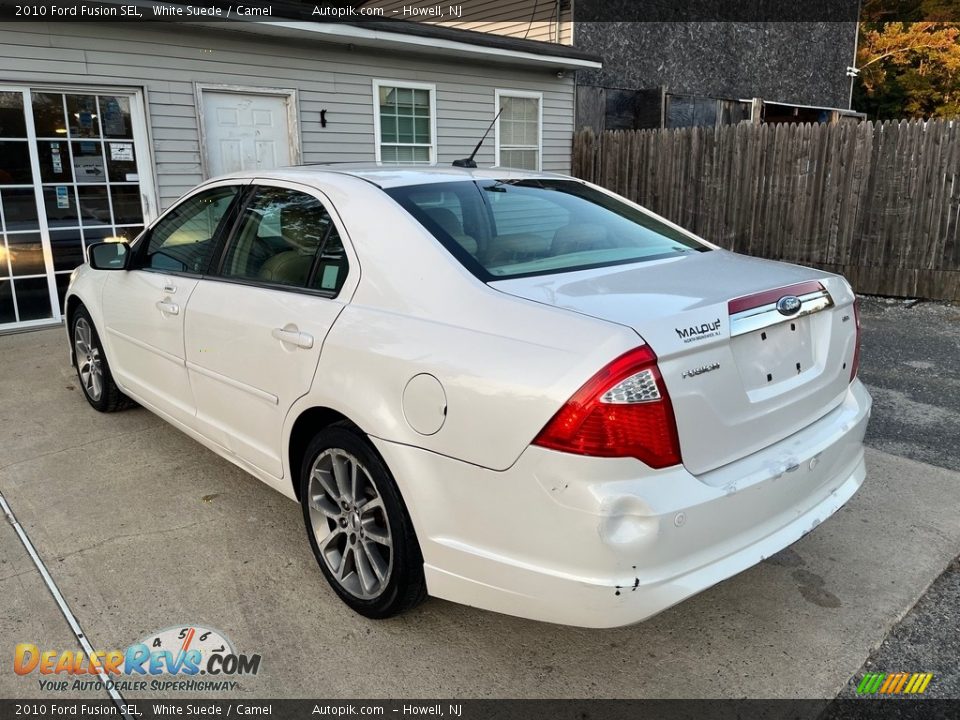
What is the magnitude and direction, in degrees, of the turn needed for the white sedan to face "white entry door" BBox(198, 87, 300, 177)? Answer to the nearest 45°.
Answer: approximately 45° to its right

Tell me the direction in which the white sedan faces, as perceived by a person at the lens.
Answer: facing away from the viewer and to the left of the viewer

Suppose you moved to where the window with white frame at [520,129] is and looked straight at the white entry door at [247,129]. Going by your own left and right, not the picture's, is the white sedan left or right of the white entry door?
left

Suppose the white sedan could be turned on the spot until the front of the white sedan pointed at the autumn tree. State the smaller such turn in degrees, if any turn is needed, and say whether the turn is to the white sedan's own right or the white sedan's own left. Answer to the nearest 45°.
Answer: approximately 90° to the white sedan's own right

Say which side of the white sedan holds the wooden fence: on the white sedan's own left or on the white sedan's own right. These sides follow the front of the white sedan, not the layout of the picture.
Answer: on the white sedan's own right

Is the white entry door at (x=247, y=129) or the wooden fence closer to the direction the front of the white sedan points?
the white entry door

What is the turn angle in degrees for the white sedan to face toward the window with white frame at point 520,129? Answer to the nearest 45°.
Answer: approximately 45° to its right

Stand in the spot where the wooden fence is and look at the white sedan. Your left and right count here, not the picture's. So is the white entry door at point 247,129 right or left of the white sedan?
right
